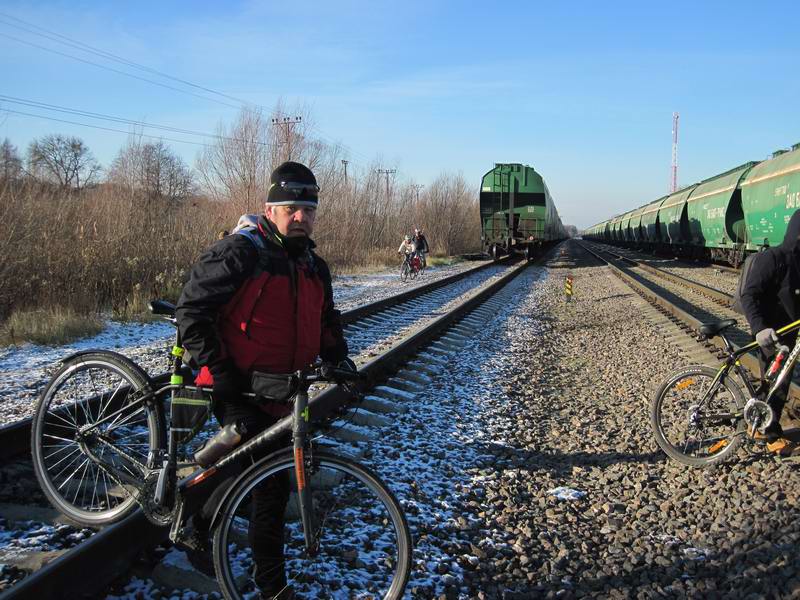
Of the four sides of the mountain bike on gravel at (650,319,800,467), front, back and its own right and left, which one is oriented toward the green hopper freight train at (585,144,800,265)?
left

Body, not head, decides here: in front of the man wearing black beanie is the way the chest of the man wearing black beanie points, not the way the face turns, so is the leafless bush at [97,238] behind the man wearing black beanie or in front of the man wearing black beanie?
behind

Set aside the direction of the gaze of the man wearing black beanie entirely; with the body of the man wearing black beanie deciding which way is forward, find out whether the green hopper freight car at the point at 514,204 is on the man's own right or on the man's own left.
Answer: on the man's own left

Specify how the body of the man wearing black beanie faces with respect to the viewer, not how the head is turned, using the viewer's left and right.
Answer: facing the viewer and to the right of the viewer

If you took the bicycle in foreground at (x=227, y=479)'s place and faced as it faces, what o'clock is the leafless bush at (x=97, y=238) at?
The leafless bush is roughly at 7 o'clock from the bicycle in foreground.

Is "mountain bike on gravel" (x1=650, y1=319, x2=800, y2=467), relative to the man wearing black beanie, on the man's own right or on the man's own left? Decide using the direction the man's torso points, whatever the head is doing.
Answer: on the man's own left

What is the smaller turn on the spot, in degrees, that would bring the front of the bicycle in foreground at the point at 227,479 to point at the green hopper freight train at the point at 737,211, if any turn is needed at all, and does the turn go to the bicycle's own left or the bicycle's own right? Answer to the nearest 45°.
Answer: approximately 90° to the bicycle's own left

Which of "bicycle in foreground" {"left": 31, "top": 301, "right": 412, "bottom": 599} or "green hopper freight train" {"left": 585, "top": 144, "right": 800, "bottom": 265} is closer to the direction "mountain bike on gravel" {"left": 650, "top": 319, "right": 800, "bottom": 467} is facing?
the green hopper freight train

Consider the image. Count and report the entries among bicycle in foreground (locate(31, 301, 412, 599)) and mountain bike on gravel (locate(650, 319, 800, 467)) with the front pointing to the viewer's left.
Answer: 0

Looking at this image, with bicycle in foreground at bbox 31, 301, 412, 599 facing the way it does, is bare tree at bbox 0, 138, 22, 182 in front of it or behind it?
behind

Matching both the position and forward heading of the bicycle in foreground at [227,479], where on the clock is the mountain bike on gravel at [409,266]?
The mountain bike on gravel is roughly at 8 o'clock from the bicycle in foreground.

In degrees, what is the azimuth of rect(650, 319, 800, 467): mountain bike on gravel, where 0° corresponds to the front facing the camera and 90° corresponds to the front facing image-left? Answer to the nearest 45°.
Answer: approximately 270°

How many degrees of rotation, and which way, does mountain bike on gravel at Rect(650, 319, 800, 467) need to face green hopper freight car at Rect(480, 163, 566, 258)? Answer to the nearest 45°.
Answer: approximately 90° to its left

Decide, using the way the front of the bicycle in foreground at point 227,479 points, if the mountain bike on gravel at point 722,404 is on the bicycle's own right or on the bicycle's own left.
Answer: on the bicycle's own left
